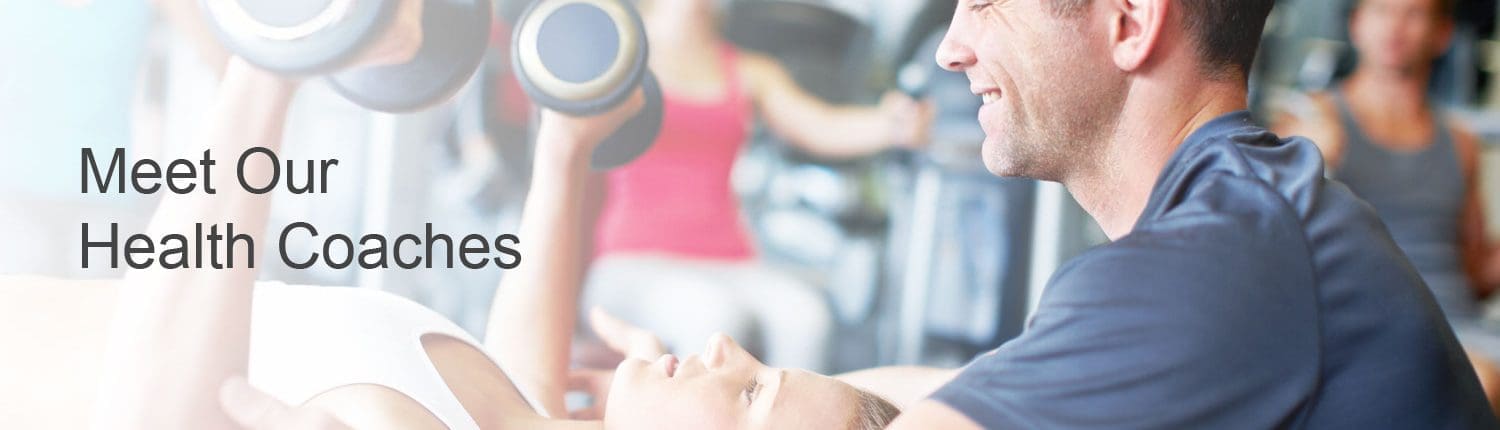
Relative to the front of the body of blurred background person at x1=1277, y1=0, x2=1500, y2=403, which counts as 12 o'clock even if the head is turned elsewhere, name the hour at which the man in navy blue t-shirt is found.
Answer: The man in navy blue t-shirt is roughly at 12 o'clock from the blurred background person.

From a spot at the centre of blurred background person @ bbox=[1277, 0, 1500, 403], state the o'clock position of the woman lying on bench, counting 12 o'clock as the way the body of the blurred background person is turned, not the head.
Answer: The woman lying on bench is roughly at 1 o'clock from the blurred background person.

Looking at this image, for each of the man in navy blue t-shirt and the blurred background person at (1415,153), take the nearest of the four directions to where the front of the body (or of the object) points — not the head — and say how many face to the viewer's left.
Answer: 1

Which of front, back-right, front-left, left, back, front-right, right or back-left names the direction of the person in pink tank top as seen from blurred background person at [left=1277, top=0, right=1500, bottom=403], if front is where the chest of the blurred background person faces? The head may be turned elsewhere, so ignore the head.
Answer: front-right

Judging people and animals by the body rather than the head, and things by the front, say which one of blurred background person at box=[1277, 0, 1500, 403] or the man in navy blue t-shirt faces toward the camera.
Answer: the blurred background person

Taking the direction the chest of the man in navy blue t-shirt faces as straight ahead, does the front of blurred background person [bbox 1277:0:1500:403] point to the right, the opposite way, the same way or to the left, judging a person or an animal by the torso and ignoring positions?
to the left

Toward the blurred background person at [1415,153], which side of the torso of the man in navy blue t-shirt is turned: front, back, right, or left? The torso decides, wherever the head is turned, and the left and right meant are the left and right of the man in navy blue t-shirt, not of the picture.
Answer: right

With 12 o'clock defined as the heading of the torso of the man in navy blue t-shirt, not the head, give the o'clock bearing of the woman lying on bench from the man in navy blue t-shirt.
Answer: The woman lying on bench is roughly at 12 o'clock from the man in navy blue t-shirt.

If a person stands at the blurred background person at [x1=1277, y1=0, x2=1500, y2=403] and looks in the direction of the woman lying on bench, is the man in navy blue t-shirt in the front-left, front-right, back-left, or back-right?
front-left

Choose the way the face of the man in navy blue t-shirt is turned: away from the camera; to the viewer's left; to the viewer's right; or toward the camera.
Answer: to the viewer's left

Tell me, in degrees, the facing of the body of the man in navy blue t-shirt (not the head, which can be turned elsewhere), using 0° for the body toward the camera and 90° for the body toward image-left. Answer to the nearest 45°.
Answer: approximately 90°

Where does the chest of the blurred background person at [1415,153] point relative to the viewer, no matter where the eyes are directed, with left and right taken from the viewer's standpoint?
facing the viewer
